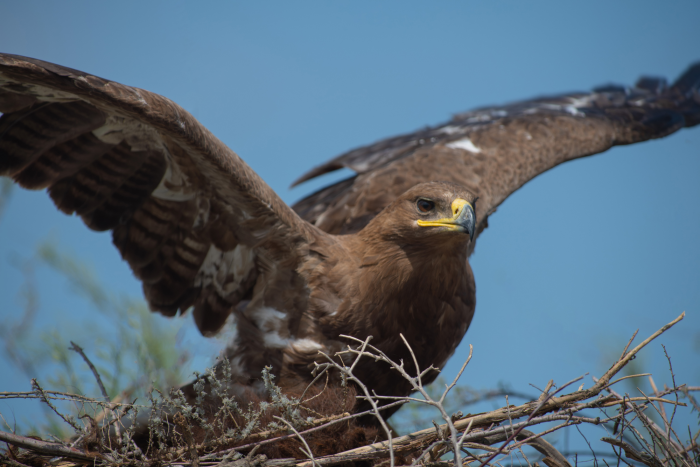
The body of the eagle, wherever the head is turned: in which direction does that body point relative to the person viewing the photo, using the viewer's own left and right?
facing the viewer and to the right of the viewer
